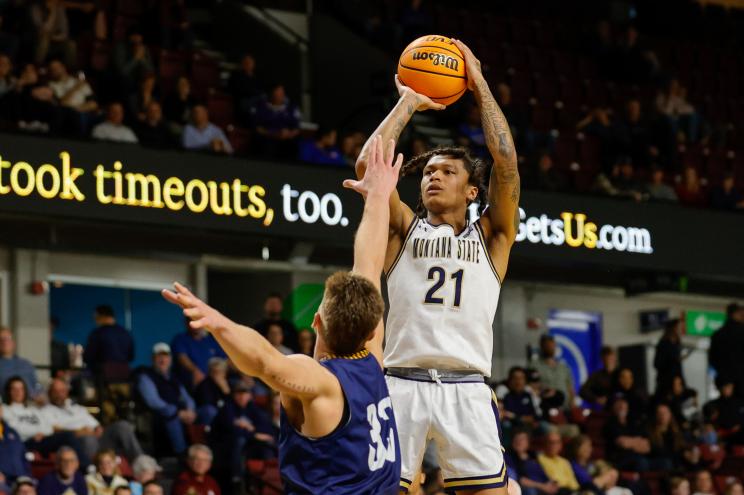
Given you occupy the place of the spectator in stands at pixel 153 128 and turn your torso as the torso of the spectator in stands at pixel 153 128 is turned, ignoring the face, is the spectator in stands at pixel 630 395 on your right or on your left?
on your left

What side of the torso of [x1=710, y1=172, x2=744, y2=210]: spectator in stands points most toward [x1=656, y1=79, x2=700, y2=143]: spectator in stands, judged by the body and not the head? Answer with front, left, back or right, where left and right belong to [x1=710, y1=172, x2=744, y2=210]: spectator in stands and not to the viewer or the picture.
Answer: back

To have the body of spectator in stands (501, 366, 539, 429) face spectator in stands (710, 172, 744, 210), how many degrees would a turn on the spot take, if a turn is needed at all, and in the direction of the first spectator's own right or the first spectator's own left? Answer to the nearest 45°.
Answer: approximately 135° to the first spectator's own left

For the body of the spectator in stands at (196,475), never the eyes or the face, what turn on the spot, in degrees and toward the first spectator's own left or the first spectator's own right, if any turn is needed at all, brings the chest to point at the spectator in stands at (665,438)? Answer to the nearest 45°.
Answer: approximately 135° to the first spectator's own left

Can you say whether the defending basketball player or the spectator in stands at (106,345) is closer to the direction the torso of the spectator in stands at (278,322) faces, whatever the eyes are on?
the defending basketball player

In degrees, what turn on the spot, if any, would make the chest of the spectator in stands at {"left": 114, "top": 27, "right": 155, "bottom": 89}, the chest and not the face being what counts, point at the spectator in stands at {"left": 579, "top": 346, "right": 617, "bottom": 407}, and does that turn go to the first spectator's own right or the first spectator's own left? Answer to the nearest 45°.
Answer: approximately 45° to the first spectator's own left
